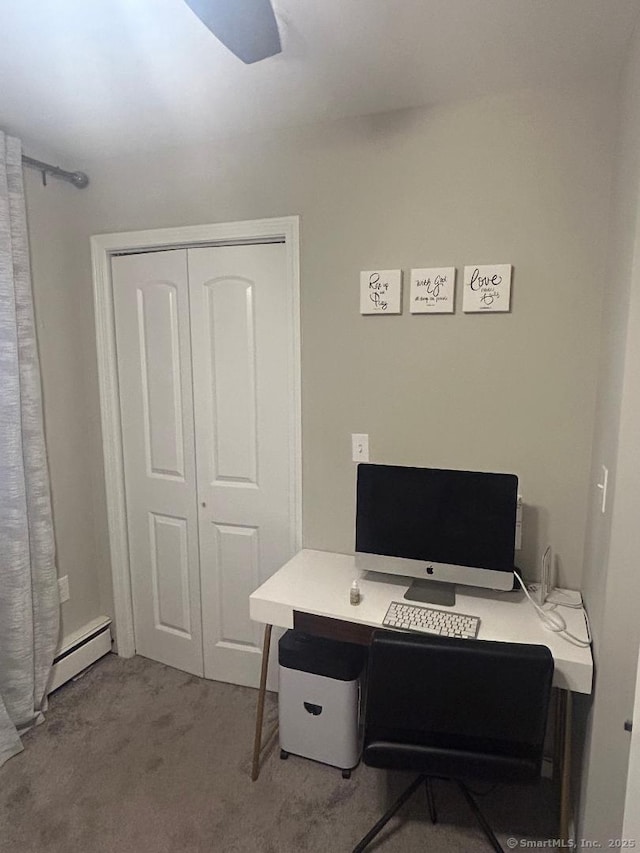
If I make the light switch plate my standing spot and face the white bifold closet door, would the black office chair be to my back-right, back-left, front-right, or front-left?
back-left

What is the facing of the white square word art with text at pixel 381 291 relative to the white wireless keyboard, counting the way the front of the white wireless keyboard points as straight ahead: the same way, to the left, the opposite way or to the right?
the same way

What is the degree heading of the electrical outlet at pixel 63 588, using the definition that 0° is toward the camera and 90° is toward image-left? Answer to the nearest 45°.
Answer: approximately 315°

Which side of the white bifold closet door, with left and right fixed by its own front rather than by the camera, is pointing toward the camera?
front

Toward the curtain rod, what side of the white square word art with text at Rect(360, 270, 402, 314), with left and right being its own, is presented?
right

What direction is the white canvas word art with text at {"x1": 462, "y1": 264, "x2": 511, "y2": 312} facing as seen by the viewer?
toward the camera

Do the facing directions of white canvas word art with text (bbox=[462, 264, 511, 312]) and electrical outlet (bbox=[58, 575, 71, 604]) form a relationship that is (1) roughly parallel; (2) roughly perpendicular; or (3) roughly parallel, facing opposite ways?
roughly perpendicular

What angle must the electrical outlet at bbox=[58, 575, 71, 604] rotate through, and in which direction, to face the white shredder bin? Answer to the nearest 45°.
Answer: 0° — it already faces it

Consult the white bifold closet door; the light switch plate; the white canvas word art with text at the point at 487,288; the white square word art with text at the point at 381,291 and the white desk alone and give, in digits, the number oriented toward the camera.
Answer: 5

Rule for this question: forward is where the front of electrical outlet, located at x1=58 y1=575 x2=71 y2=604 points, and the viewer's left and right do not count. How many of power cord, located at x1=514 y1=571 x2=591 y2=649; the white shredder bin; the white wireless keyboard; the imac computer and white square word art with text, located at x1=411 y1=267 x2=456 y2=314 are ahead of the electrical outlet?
5

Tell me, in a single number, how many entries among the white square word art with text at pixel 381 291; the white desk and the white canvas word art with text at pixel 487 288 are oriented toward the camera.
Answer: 3

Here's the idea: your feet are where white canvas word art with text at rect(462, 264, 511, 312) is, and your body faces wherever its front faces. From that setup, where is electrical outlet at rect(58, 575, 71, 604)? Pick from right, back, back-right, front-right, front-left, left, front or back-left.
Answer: right

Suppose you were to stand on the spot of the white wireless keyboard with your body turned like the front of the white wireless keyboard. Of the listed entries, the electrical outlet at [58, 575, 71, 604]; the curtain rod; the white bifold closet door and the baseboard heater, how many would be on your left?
0

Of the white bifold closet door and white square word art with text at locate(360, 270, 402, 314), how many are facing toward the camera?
2

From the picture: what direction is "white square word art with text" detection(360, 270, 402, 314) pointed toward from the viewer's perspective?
toward the camera

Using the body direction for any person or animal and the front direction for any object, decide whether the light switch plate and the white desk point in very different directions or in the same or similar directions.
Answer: same or similar directions
